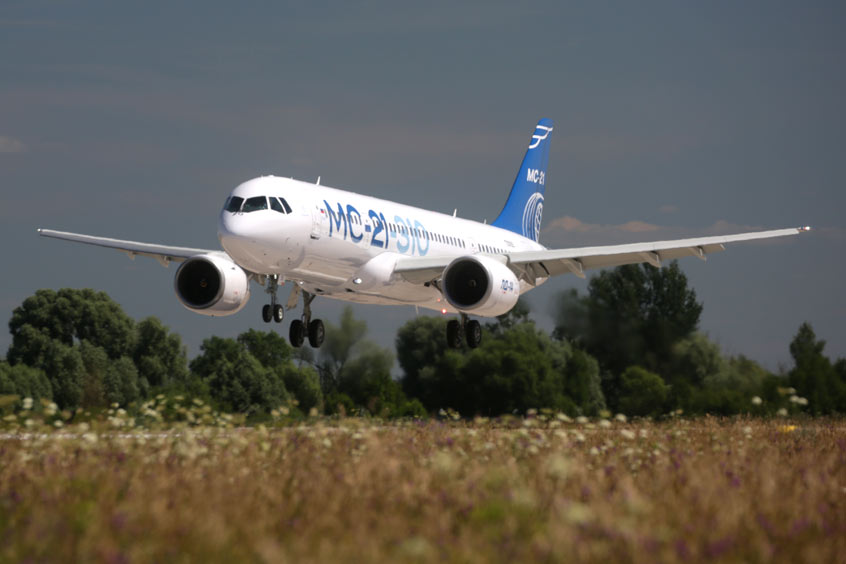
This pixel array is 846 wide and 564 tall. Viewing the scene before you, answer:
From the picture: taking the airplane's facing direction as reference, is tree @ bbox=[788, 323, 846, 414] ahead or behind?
behind

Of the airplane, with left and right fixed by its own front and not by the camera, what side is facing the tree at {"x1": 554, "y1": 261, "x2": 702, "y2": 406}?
back

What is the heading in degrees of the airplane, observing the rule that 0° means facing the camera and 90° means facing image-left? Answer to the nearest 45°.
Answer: approximately 45°

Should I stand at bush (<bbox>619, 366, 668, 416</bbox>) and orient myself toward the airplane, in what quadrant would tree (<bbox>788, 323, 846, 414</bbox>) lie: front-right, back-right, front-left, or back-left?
back-left

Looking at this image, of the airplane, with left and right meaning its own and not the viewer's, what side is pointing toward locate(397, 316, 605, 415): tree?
back
